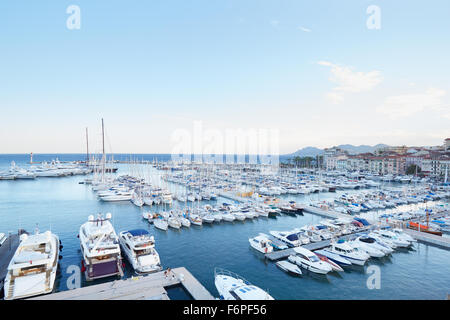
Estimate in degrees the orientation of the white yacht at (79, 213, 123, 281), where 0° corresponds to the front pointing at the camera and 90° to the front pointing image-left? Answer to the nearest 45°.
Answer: approximately 180°

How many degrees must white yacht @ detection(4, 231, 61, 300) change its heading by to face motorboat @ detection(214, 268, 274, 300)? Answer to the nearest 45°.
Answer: approximately 135° to its right

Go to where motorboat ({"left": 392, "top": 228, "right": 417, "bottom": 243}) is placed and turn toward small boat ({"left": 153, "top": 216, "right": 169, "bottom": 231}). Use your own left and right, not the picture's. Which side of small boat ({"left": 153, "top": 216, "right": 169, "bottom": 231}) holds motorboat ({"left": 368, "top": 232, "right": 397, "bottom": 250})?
left

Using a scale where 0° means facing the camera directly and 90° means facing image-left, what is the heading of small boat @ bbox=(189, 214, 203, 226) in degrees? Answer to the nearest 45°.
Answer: approximately 315°

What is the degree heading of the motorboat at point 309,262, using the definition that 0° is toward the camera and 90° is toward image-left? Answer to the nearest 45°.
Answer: approximately 315°

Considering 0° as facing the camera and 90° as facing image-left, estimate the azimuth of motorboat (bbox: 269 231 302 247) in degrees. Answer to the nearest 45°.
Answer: approximately 135°

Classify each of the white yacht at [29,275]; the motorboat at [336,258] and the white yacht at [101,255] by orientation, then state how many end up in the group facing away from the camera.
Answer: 2

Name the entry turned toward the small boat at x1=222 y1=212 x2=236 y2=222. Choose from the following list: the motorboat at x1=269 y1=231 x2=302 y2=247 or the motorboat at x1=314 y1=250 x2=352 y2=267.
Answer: the motorboat at x1=269 y1=231 x2=302 y2=247

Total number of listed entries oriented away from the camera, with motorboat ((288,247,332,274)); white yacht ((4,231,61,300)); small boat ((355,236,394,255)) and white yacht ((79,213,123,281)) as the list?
2

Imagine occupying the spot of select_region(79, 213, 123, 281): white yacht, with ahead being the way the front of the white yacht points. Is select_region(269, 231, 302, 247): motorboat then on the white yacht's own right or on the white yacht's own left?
on the white yacht's own right

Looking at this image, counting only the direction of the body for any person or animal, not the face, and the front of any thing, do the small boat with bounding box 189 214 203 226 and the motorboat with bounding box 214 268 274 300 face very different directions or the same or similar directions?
very different directions
